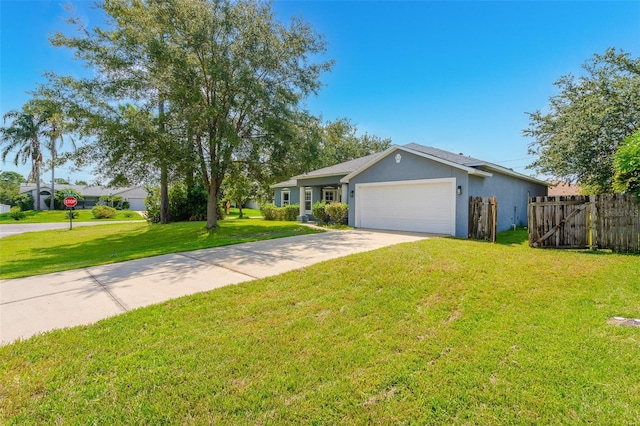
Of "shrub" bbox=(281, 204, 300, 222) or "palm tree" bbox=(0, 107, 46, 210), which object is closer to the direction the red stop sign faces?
the shrub

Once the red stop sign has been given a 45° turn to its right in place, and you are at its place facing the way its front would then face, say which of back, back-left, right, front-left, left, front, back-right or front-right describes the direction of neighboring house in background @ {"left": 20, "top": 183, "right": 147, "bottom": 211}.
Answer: back-right

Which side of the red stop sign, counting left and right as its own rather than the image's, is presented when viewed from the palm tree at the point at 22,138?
back

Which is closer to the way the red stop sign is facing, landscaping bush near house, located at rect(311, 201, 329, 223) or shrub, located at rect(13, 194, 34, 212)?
the landscaping bush near house

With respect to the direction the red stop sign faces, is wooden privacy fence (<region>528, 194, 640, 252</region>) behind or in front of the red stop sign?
in front

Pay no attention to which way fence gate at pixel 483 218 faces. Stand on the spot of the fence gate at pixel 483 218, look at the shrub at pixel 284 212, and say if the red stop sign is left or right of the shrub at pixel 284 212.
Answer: left

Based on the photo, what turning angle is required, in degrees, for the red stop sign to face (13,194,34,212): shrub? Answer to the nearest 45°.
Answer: approximately 180°

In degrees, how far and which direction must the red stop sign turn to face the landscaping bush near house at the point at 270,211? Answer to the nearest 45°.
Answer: approximately 90° to its left

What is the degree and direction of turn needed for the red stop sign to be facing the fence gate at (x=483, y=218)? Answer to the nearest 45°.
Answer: approximately 45° to its left

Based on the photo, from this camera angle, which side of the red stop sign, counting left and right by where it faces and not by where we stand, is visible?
front

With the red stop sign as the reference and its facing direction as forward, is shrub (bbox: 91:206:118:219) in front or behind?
behind

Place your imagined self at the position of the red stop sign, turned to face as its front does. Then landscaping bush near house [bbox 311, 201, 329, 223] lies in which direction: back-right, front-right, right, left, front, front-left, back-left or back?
front-left

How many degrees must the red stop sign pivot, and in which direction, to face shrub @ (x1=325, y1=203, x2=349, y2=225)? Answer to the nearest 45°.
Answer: approximately 45° to its left
